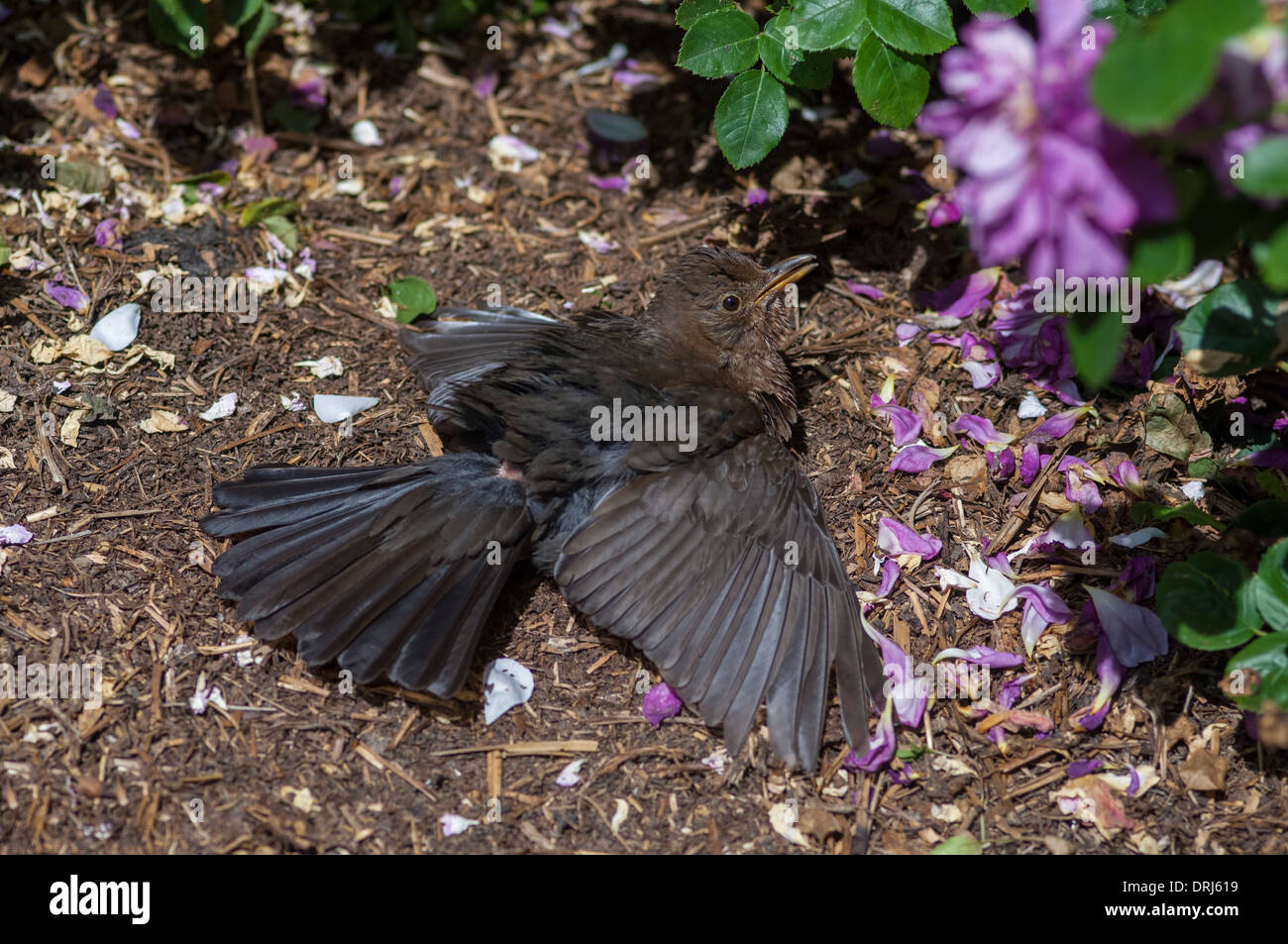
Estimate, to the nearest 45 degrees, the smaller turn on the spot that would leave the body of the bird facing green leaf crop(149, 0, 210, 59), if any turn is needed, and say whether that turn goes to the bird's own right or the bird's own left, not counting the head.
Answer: approximately 90° to the bird's own left

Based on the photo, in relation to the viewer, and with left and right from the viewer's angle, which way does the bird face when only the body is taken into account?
facing away from the viewer and to the right of the viewer

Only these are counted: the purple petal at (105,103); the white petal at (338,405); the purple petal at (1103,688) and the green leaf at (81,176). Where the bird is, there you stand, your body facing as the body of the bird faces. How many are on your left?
3

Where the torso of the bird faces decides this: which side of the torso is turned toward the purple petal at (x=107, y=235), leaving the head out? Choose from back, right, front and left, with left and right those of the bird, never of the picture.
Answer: left

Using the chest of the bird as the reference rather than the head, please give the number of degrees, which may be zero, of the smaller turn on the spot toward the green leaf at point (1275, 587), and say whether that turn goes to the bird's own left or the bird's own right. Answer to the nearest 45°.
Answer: approximately 90° to the bird's own right

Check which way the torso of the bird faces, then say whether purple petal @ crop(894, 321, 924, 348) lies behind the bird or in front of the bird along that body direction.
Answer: in front

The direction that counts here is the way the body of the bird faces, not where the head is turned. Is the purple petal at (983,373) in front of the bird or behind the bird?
in front
